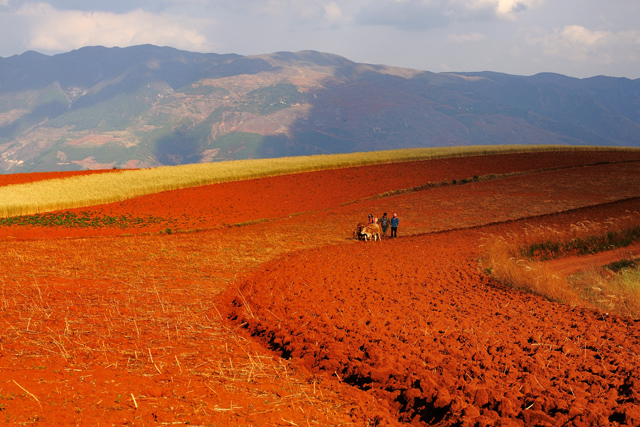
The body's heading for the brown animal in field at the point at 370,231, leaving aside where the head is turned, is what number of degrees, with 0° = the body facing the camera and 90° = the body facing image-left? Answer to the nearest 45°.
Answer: approximately 90°
